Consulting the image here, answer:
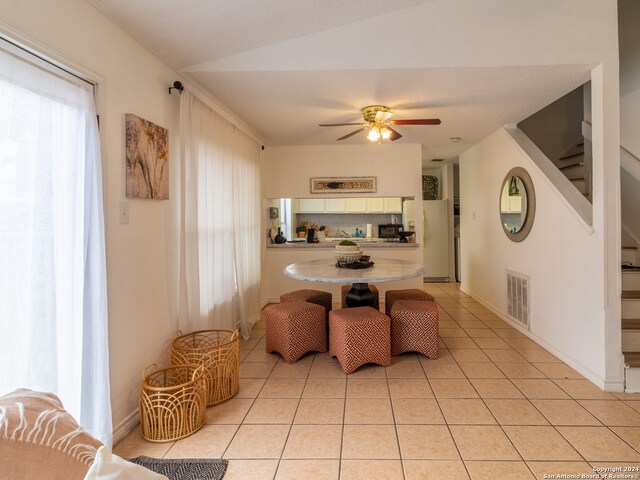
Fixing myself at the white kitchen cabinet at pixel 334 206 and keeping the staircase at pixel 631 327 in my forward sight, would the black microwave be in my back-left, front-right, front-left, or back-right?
front-left

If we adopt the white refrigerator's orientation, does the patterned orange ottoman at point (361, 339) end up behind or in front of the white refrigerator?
in front

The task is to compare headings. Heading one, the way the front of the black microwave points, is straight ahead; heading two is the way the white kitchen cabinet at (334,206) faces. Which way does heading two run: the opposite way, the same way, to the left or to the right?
the same way

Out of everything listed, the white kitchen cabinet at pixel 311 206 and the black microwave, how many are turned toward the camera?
2

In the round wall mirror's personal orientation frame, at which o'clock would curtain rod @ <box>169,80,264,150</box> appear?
The curtain rod is roughly at 12 o'clock from the round wall mirror.

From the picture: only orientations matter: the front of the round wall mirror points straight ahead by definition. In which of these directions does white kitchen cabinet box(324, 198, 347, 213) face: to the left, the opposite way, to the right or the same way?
to the left

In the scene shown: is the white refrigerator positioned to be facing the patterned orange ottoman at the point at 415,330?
yes

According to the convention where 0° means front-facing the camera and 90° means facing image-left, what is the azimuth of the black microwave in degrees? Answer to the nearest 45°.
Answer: approximately 0°

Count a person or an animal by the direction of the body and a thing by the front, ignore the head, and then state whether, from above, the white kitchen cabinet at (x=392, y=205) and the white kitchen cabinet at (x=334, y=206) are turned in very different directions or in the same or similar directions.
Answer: same or similar directions

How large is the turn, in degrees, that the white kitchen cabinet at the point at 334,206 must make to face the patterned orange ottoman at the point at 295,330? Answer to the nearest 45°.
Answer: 0° — it already faces it

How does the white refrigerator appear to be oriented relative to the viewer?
toward the camera

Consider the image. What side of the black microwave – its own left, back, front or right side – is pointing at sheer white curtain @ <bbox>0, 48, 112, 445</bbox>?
front

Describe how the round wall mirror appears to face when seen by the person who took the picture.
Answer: facing the viewer and to the left of the viewer

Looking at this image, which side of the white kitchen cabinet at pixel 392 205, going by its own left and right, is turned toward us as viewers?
front

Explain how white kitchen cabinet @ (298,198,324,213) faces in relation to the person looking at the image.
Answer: facing the viewer

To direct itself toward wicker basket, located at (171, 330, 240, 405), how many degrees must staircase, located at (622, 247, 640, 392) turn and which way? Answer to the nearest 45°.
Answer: approximately 45° to its right
